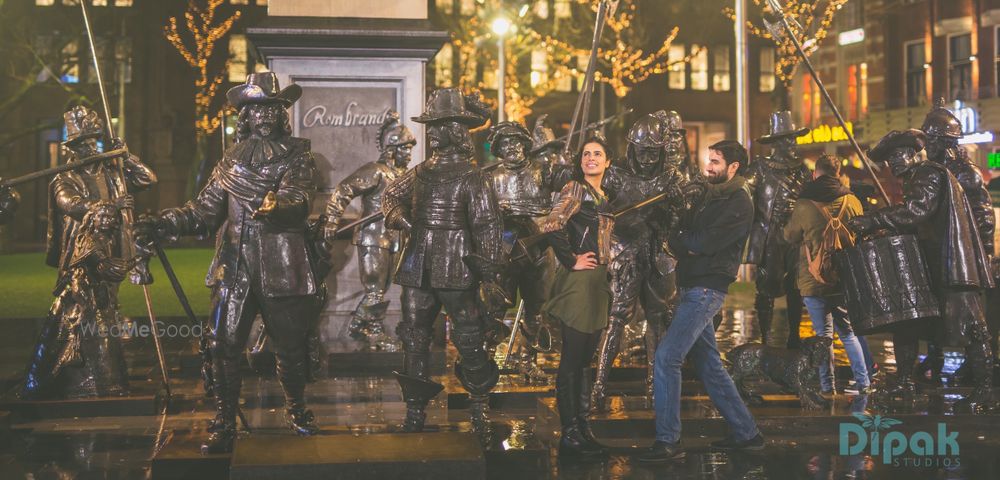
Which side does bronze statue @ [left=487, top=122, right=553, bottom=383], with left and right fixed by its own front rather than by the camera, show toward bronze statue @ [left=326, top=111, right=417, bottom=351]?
right

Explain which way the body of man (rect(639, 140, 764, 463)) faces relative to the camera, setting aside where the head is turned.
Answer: to the viewer's left

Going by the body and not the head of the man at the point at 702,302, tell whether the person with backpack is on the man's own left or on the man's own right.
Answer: on the man's own right

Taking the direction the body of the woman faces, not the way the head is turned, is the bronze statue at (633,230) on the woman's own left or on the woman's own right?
on the woman's own left

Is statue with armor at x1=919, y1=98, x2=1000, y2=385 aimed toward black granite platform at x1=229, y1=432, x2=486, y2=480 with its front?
yes

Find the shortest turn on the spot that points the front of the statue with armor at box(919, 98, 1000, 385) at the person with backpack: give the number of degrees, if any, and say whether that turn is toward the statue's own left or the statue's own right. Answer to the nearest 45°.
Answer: approximately 45° to the statue's own right

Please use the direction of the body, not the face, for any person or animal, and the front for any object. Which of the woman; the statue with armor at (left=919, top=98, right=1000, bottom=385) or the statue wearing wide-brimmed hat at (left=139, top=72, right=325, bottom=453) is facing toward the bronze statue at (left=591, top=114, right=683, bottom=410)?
the statue with armor

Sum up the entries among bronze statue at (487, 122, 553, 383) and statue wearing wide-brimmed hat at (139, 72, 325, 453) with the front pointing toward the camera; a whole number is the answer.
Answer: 2

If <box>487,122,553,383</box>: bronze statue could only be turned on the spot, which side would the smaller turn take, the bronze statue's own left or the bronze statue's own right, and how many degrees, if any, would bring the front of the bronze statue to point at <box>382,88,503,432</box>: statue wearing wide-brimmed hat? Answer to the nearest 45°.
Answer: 0° — it already faces it

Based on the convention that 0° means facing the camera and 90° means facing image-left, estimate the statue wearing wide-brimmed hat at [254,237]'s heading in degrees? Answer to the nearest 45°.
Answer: approximately 0°

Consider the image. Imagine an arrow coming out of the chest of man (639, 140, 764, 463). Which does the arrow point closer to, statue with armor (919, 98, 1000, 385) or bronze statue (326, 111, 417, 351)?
the bronze statue

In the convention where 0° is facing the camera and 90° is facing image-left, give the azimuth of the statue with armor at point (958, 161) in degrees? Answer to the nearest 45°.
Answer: approximately 45°

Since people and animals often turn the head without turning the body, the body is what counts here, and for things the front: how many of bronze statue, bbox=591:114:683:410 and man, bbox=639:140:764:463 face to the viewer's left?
1
